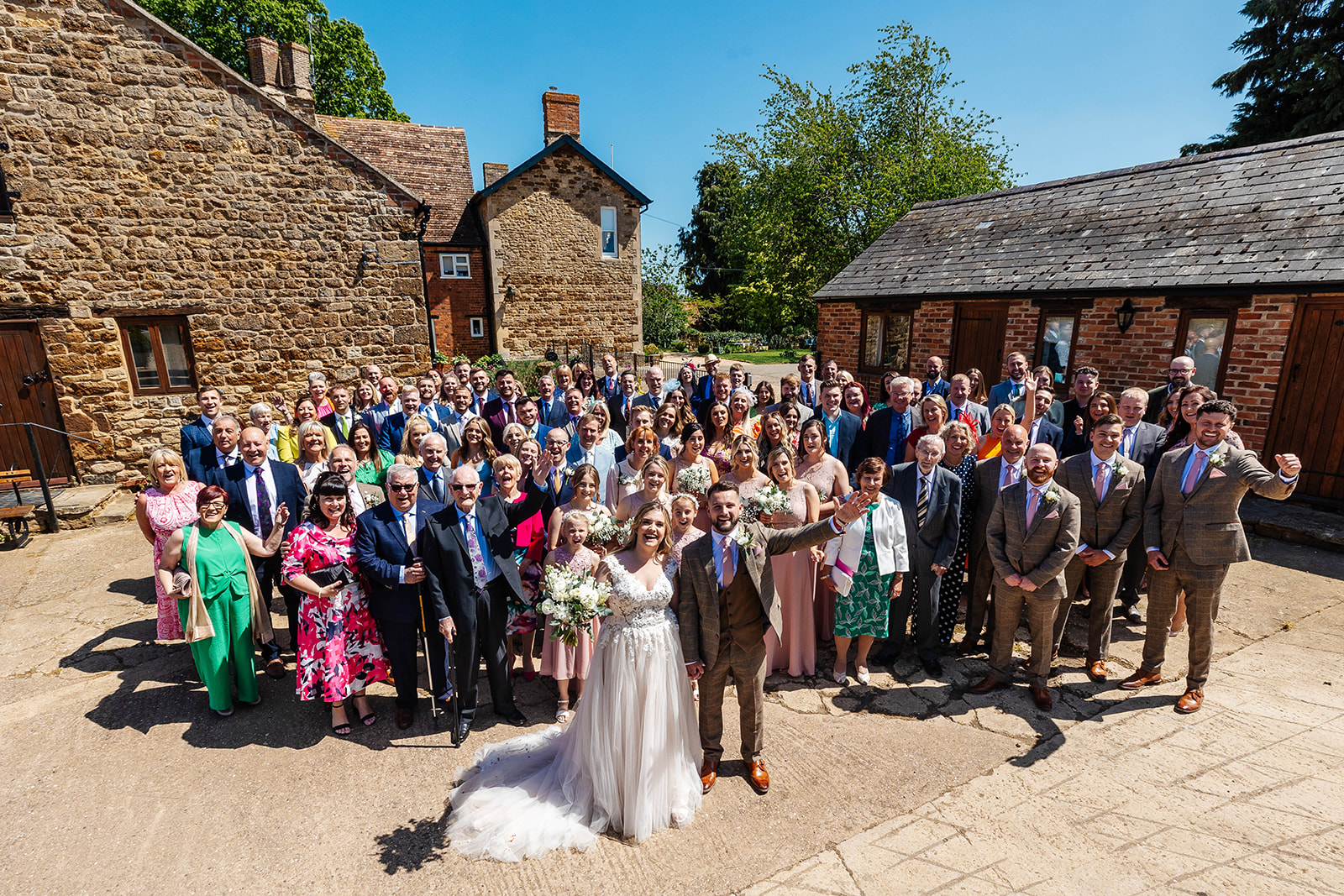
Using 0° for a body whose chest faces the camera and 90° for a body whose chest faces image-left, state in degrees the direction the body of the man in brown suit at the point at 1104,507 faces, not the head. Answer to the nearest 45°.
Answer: approximately 0°

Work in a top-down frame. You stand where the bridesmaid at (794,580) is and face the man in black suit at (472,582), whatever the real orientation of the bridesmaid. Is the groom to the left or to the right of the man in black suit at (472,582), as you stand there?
left

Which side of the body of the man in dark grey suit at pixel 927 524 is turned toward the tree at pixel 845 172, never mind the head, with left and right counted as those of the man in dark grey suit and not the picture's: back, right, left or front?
back
